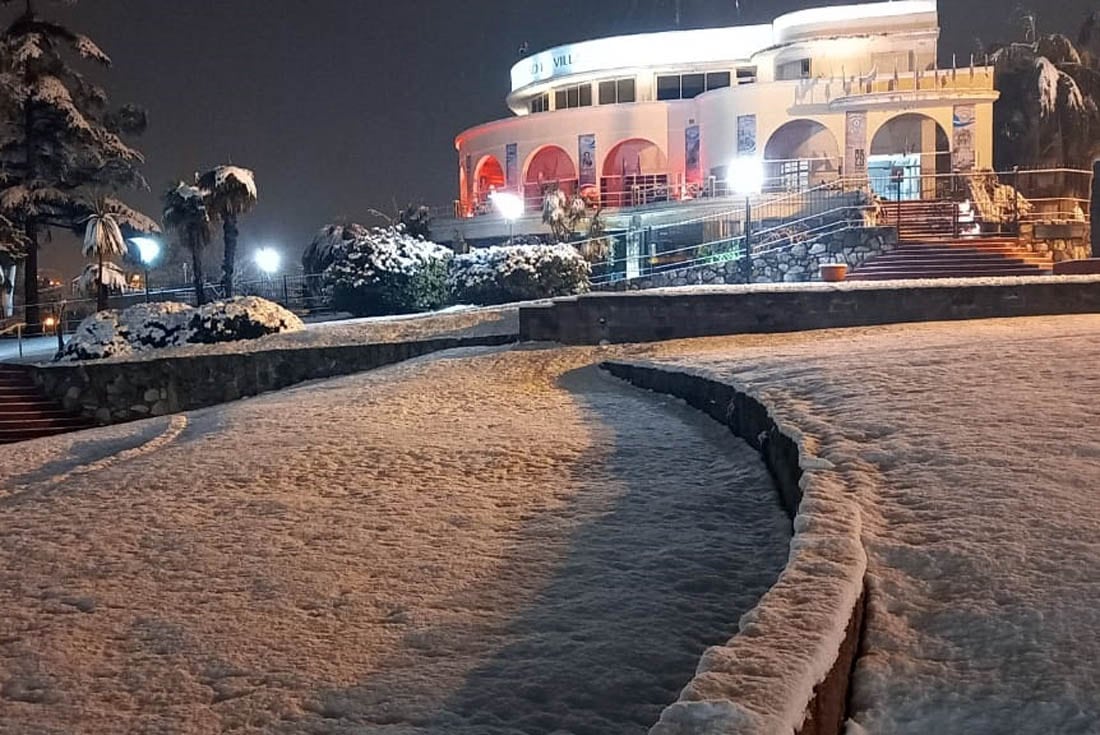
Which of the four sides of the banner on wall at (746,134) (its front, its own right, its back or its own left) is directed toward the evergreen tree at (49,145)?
right

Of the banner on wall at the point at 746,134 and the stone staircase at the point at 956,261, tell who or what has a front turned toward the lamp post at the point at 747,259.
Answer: the banner on wall

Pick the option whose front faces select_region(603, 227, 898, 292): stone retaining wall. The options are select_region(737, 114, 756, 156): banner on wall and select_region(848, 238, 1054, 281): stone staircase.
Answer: the banner on wall

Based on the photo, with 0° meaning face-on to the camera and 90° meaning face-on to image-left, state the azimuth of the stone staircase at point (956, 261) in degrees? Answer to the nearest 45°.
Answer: approximately 0°

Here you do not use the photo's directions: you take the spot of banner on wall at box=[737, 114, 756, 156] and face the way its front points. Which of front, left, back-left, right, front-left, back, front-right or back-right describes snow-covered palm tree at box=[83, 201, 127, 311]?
front-right

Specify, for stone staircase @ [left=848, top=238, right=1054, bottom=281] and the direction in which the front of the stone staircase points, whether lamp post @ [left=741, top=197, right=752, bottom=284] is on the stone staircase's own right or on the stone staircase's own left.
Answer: on the stone staircase's own right

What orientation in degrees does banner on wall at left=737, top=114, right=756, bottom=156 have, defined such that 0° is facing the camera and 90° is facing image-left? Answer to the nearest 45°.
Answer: approximately 0°

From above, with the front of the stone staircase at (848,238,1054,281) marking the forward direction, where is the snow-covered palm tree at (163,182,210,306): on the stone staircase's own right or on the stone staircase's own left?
on the stone staircase's own right

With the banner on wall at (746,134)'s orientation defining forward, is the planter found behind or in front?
in front
